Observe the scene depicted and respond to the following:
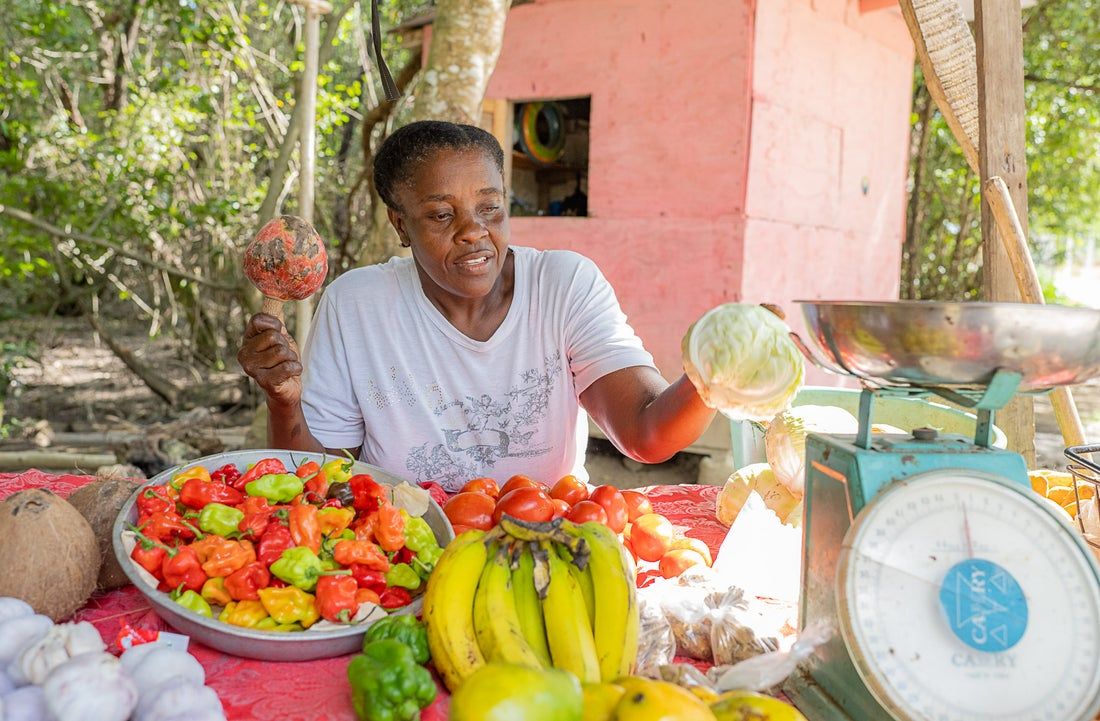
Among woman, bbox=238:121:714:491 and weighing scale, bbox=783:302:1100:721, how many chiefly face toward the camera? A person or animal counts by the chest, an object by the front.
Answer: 2

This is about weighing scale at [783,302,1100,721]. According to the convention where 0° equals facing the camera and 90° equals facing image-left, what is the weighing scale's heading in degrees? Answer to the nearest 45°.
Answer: approximately 0°

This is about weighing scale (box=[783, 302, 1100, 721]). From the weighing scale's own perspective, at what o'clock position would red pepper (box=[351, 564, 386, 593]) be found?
The red pepper is roughly at 3 o'clock from the weighing scale.

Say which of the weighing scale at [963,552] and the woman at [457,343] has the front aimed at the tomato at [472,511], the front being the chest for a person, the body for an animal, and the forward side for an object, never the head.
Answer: the woman

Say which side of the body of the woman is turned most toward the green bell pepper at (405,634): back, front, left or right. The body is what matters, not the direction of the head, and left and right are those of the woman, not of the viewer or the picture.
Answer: front

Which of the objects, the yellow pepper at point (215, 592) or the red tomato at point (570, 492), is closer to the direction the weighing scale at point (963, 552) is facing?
the yellow pepper

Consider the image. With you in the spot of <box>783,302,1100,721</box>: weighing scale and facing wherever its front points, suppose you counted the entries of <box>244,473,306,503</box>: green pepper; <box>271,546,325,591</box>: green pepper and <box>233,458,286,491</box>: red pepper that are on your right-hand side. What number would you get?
3

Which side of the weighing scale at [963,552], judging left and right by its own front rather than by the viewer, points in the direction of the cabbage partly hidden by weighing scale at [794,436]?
back

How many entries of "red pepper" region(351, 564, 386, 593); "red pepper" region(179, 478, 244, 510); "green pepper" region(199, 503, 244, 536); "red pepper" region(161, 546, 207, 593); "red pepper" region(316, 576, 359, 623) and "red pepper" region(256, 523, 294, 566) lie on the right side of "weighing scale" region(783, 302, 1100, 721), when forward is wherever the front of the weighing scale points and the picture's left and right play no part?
6
